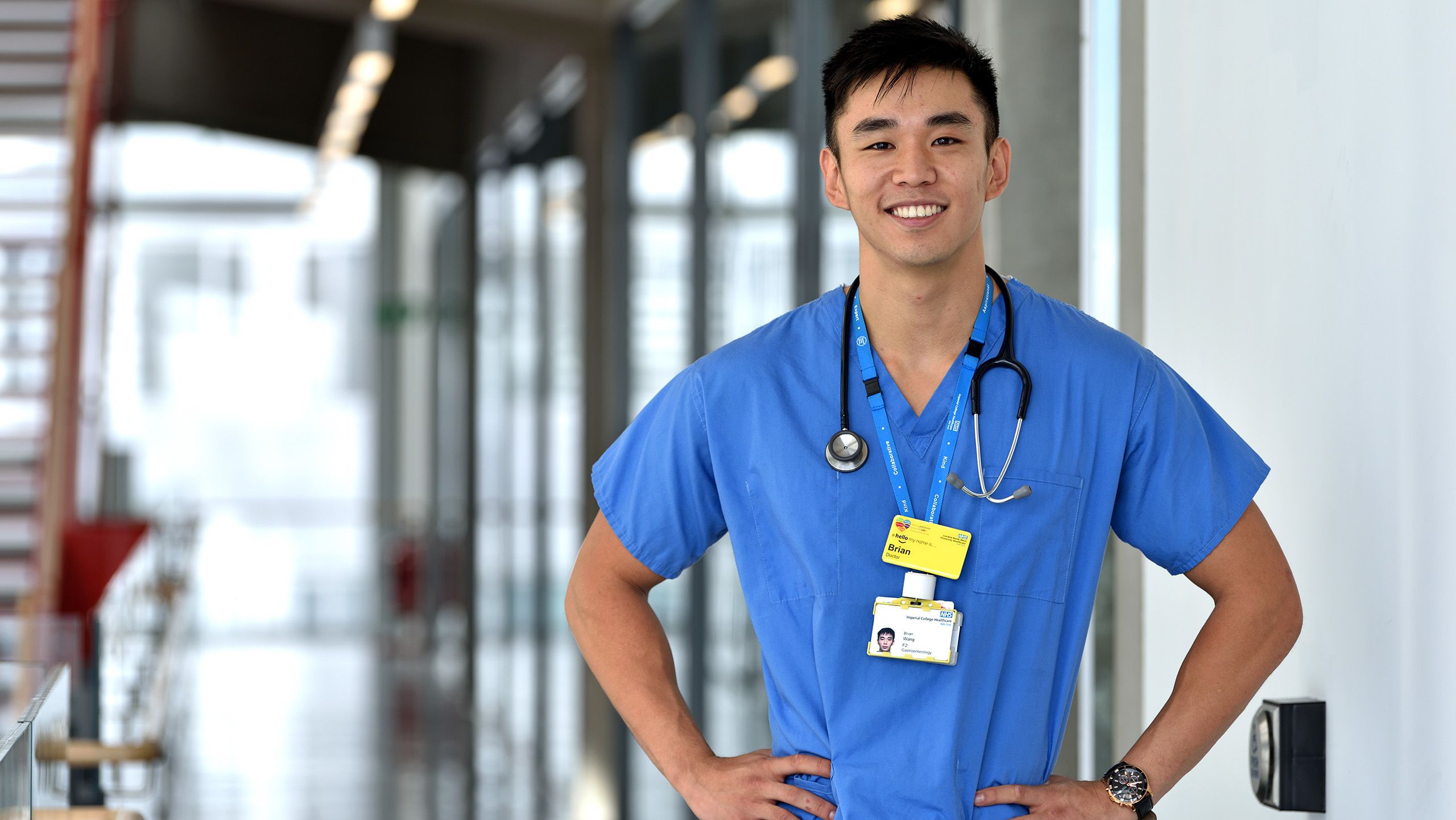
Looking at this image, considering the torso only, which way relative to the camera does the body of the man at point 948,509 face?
toward the camera

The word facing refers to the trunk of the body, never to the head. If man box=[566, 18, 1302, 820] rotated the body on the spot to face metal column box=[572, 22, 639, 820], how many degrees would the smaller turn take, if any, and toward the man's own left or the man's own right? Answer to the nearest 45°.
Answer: approximately 180°

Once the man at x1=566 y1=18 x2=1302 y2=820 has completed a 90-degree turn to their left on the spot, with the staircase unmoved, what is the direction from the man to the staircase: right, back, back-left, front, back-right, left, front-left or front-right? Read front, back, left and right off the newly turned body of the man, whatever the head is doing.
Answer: back-left

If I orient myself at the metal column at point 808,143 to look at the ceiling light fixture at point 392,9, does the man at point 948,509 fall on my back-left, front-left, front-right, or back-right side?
back-left

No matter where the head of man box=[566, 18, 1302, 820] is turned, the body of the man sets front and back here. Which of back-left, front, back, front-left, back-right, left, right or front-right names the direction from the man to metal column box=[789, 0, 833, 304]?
back

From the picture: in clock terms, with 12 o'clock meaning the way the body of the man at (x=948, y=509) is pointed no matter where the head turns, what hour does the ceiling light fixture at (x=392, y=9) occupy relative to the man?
The ceiling light fixture is roughly at 5 o'clock from the man.
